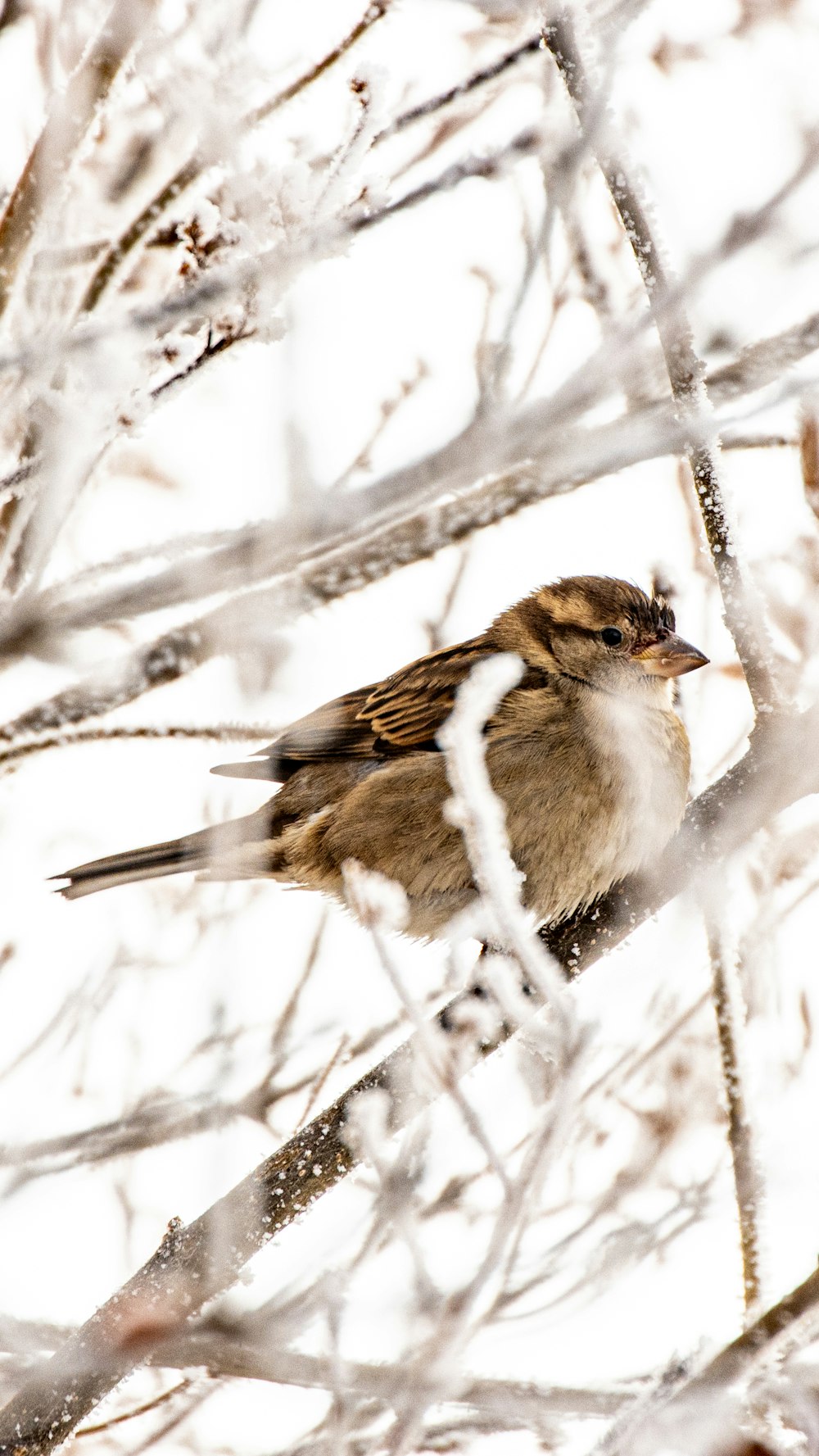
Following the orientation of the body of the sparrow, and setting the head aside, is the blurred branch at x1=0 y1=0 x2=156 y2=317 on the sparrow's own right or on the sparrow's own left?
on the sparrow's own right

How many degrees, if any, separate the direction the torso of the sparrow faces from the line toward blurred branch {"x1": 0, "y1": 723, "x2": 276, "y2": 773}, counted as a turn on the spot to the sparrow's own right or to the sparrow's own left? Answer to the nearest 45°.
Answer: approximately 135° to the sparrow's own right

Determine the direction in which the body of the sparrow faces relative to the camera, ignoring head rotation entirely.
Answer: to the viewer's right

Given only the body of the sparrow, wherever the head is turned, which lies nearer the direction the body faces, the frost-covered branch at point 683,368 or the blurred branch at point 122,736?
the frost-covered branch

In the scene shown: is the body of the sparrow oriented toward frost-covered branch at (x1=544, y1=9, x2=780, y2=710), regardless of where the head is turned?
no
